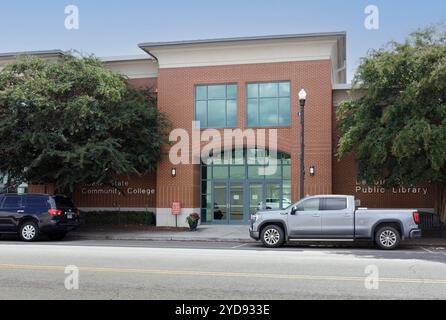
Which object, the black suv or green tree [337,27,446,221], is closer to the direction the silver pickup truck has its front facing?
the black suv

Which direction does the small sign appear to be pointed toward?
toward the camera

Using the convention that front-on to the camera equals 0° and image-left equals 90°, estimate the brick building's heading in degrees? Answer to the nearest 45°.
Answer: approximately 0°

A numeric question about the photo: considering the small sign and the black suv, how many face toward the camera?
1

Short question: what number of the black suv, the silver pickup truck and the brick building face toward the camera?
1

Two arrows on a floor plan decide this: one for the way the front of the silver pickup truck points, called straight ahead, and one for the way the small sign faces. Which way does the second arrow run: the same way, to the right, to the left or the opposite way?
to the left

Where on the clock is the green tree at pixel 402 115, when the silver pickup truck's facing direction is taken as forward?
The green tree is roughly at 4 o'clock from the silver pickup truck.

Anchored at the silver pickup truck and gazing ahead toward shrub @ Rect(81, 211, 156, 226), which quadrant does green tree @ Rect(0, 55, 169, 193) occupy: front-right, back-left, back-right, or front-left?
front-left

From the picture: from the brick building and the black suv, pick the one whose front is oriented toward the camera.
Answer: the brick building

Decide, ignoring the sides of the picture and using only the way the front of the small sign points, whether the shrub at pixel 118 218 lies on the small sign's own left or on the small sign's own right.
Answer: on the small sign's own right

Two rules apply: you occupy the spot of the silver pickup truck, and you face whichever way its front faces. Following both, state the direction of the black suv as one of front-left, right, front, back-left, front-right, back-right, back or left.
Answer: front

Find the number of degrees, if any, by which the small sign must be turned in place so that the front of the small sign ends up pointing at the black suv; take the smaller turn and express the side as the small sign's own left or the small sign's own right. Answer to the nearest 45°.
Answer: approximately 45° to the small sign's own right

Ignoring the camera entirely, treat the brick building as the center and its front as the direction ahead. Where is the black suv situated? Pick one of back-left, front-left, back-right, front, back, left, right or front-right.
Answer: front-right

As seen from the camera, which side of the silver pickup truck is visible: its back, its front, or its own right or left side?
left

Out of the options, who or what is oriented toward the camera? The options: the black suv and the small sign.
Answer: the small sign
